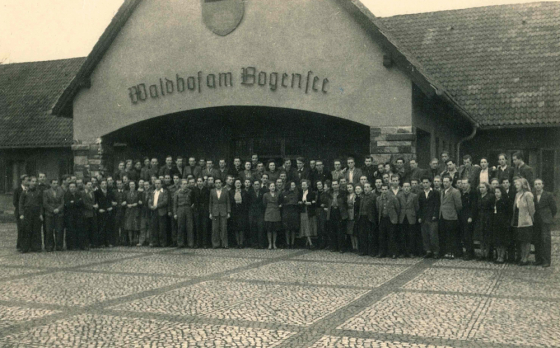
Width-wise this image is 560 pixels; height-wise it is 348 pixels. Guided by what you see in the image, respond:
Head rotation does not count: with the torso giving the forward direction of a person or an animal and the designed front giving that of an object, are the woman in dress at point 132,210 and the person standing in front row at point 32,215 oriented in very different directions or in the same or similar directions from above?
same or similar directions

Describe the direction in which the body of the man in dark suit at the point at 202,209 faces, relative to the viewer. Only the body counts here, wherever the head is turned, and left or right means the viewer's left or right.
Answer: facing the viewer

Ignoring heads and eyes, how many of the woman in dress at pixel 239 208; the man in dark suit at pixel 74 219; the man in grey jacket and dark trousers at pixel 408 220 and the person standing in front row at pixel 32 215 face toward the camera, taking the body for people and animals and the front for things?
4

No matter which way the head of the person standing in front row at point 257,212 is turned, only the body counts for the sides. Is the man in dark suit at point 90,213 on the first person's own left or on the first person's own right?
on the first person's own right

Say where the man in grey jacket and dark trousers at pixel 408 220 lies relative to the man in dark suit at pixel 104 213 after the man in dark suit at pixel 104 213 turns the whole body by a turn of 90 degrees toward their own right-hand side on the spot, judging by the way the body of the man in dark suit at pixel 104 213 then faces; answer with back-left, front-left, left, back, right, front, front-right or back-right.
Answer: back-left

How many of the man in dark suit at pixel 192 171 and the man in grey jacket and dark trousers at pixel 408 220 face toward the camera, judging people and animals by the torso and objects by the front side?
2

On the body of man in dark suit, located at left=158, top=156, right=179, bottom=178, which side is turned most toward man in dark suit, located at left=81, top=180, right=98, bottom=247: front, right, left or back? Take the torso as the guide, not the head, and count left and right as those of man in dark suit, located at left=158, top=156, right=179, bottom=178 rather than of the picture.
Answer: right

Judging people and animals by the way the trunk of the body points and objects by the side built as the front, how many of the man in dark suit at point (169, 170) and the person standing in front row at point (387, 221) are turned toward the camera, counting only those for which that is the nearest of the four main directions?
2

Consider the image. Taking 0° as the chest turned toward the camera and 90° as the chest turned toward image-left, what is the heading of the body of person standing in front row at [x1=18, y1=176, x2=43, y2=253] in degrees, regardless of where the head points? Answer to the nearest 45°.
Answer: approximately 0°

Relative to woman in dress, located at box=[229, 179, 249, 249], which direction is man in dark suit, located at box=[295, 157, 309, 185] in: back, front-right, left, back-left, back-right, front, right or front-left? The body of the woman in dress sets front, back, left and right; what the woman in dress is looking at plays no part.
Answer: left

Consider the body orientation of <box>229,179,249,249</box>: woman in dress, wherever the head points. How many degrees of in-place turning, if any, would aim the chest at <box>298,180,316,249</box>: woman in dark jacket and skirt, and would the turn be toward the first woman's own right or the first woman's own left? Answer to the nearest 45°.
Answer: approximately 90° to the first woman's own left

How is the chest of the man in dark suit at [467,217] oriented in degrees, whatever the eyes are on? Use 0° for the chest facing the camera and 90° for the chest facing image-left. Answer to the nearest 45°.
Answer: approximately 45°

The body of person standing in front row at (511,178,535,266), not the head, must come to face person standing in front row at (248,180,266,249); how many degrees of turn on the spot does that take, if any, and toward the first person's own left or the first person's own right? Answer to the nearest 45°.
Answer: approximately 45° to the first person's own right

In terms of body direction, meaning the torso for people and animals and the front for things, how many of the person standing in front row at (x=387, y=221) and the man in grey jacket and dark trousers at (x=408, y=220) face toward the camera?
2

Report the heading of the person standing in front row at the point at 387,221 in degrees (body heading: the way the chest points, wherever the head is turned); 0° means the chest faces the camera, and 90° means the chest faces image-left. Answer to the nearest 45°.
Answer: approximately 0°

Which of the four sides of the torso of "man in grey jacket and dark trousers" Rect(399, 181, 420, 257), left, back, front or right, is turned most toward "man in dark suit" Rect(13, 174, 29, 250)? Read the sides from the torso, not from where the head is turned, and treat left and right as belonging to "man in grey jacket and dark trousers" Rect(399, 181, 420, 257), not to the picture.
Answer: right
